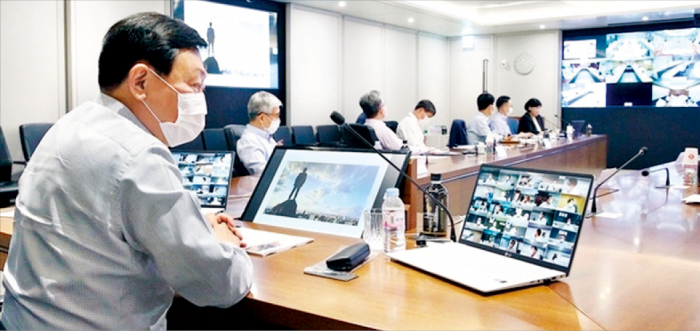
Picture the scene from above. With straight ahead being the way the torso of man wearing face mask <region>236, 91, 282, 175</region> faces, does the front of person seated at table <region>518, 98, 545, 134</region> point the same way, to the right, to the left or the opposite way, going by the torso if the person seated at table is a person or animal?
to the right

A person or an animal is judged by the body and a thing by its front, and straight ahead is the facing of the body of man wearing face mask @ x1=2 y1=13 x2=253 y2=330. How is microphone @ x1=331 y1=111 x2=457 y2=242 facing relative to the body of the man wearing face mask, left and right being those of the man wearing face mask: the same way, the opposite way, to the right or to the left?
to the left

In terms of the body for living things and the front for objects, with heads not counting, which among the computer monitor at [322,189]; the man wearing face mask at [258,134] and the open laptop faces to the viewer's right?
the man wearing face mask

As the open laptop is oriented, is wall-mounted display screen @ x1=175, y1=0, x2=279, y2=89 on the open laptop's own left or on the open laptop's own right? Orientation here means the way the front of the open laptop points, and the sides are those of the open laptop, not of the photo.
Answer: on the open laptop's own right

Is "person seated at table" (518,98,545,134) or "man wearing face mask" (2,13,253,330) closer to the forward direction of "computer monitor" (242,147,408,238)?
the man wearing face mask

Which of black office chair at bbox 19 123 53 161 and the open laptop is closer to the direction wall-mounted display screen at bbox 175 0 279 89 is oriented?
the open laptop

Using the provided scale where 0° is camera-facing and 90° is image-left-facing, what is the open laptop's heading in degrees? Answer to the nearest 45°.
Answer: approximately 45°

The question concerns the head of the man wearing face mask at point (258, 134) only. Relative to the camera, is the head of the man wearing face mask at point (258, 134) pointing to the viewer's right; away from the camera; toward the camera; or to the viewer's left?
to the viewer's right

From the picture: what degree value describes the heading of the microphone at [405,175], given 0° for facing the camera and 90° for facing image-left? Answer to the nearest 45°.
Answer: approximately 90°

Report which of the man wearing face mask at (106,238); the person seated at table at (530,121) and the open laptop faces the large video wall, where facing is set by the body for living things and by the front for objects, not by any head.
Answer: the man wearing face mask

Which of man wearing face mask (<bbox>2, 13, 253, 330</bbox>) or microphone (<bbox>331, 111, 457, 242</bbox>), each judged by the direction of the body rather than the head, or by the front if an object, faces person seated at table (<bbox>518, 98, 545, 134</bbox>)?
the man wearing face mask
